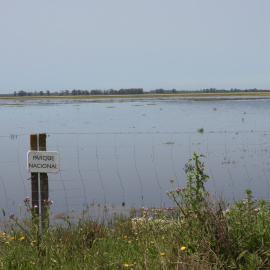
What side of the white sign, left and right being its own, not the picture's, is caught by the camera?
front
